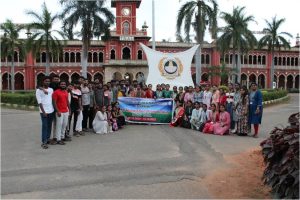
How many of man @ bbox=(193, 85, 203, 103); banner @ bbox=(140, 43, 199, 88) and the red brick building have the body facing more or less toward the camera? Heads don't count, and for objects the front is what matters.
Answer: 3

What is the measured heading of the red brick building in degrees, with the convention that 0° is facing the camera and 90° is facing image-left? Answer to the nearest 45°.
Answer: approximately 0°

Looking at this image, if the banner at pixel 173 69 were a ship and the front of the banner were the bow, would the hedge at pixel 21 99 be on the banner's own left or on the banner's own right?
on the banner's own right

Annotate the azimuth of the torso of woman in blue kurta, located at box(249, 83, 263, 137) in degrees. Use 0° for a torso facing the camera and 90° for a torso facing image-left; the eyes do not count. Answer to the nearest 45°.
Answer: approximately 45°

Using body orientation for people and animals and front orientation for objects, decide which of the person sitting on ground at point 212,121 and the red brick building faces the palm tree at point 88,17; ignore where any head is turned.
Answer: the red brick building

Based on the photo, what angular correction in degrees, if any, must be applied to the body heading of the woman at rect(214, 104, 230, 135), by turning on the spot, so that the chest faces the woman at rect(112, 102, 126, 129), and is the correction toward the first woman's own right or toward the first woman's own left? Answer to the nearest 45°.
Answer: approximately 45° to the first woman's own right

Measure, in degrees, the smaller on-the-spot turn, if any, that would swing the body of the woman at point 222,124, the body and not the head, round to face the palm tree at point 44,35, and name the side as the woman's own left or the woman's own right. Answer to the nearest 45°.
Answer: approximately 90° to the woman's own right

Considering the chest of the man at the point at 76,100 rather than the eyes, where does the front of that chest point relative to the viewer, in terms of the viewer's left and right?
facing the viewer and to the right of the viewer

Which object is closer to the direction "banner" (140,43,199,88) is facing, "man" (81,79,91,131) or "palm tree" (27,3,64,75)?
the man

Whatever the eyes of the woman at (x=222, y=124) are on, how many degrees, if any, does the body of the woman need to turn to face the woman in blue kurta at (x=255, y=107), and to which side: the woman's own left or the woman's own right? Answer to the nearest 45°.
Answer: approximately 135° to the woman's own left

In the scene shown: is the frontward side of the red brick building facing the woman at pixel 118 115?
yes

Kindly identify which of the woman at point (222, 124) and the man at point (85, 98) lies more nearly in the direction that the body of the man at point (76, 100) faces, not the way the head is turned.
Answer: the woman

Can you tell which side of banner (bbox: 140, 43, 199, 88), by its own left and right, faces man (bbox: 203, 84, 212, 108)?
left

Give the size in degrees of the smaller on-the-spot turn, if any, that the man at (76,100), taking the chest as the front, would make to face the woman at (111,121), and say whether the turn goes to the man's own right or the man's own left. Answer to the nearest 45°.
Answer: approximately 90° to the man's own left

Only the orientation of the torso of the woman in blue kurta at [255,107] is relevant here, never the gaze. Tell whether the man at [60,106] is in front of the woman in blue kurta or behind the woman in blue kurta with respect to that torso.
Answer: in front

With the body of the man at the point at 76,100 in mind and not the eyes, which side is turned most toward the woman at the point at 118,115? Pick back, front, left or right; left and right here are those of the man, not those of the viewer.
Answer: left

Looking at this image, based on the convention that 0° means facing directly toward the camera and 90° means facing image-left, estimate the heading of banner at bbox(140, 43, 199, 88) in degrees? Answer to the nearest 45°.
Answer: approximately 0°
